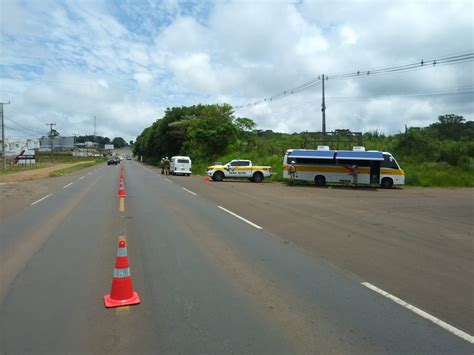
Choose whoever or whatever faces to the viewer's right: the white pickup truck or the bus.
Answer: the bus

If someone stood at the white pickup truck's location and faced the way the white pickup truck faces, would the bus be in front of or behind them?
behind

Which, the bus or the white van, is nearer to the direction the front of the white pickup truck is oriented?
the white van

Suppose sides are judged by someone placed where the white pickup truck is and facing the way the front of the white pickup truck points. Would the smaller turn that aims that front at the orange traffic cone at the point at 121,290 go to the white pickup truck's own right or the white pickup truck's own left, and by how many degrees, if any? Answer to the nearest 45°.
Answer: approximately 90° to the white pickup truck's own left

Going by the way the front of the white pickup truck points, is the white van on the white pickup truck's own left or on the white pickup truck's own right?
on the white pickup truck's own right

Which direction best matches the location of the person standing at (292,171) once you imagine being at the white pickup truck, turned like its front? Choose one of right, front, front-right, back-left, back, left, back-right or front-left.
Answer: back-left

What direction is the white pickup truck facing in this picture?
to the viewer's left

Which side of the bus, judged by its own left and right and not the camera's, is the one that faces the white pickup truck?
back

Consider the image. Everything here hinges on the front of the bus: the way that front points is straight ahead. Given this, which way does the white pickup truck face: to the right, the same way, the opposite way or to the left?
the opposite way

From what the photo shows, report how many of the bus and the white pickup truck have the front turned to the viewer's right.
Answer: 1

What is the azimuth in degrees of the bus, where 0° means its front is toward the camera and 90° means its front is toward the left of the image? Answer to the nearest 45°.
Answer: approximately 270°
